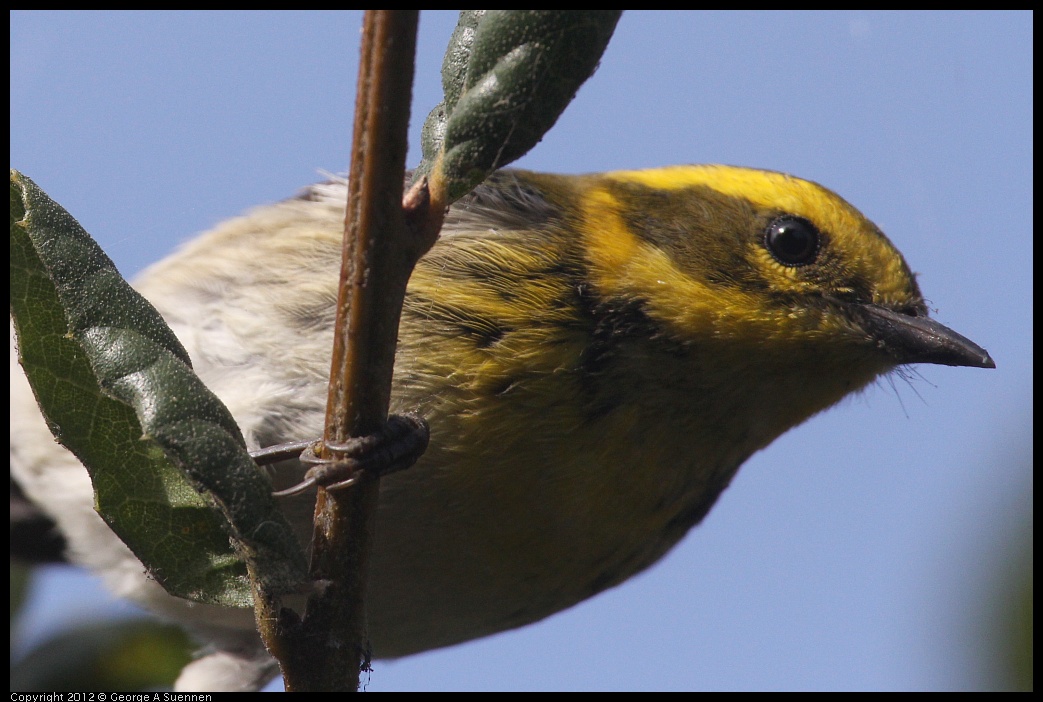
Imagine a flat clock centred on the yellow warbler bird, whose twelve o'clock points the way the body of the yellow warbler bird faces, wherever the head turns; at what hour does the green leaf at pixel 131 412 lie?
The green leaf is roughly at 4 o'clock from the yellow warbler bird.

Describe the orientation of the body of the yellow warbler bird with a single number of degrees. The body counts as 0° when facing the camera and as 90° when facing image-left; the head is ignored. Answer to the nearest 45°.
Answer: approximately 270°

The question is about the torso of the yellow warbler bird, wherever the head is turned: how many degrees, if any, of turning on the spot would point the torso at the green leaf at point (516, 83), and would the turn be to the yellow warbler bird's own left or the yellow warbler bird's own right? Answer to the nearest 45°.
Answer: approximately 90° to the yellow warbler bird's own right
